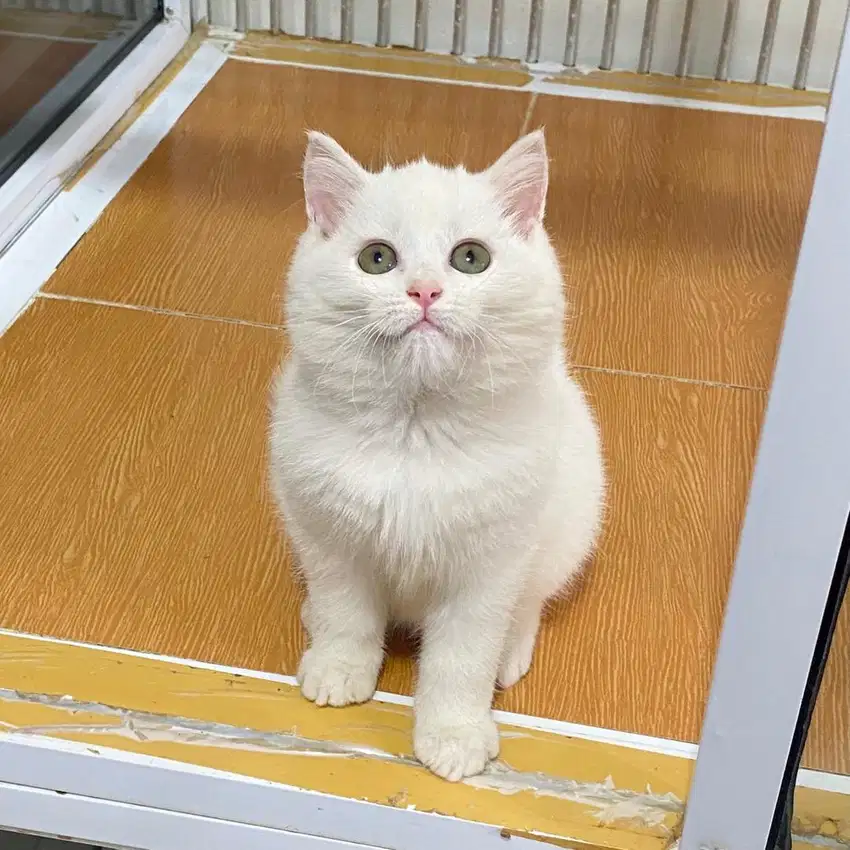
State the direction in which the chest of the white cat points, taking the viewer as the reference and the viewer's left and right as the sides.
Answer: facing the viewer

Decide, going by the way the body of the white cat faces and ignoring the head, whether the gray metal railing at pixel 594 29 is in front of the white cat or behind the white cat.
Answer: behind
